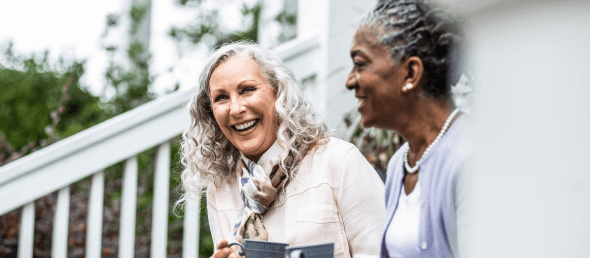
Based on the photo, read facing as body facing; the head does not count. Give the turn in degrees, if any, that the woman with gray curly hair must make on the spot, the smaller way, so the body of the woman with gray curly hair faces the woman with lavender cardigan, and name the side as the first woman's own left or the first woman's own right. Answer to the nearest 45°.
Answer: approximately 90° to the first woman's own left

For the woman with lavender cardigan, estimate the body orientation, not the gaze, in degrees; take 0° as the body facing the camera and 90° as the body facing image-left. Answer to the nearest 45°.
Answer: approximately 45°

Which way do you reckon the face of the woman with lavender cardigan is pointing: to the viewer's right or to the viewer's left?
to the viewer's left

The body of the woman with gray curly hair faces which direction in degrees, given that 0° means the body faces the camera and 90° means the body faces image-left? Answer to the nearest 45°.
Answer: approximately 45°

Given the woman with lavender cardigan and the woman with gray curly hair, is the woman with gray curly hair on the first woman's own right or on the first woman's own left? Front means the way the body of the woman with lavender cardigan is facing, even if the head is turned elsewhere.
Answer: on the first woman's own right

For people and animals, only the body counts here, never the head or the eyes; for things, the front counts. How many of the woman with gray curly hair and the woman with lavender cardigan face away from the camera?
0

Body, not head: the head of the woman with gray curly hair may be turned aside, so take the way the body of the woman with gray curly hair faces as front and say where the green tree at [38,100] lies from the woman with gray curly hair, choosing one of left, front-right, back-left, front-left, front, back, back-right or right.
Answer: right
